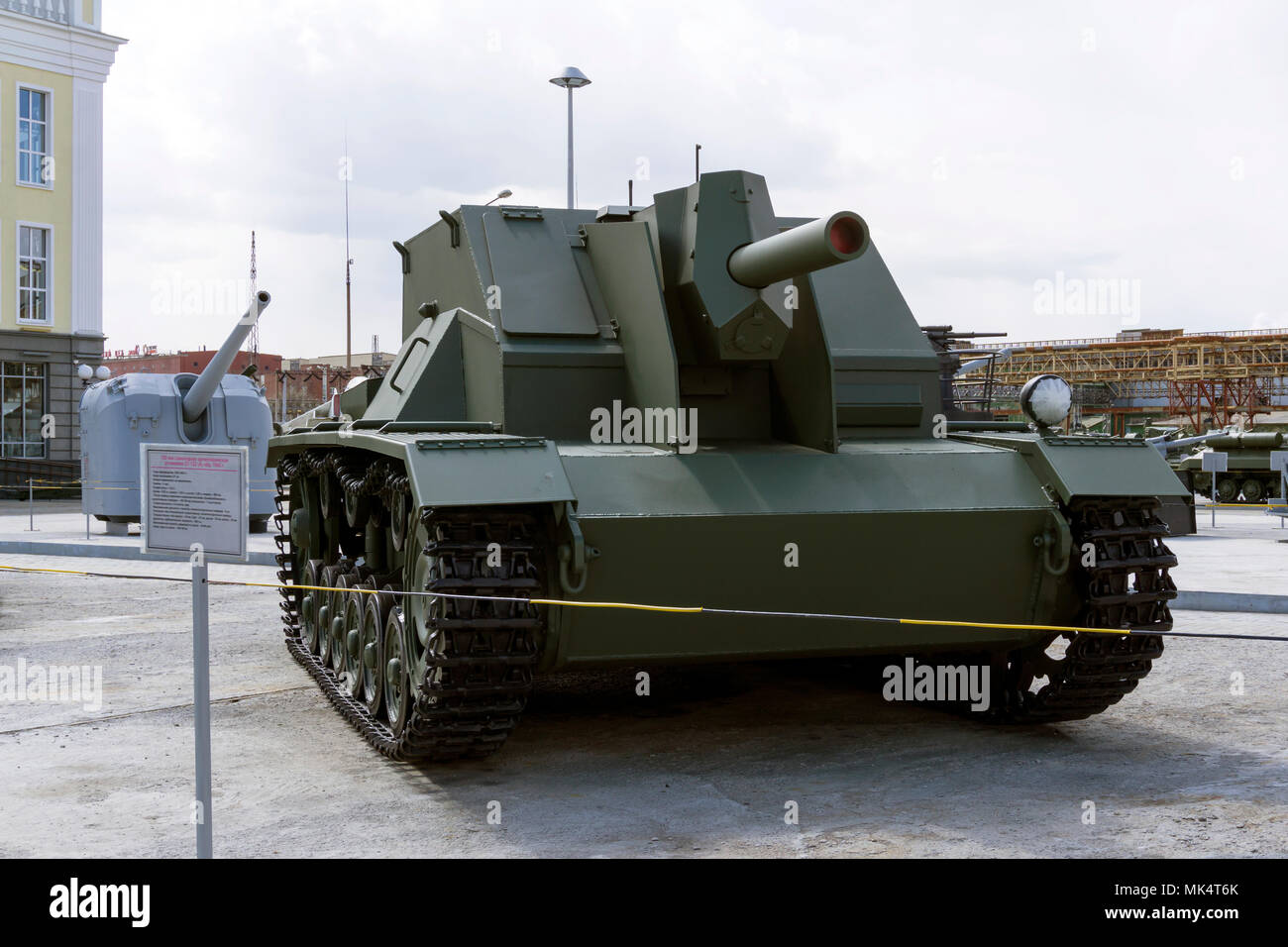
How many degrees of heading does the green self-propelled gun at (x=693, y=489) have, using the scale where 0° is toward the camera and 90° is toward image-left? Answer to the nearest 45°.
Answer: approximately 315°

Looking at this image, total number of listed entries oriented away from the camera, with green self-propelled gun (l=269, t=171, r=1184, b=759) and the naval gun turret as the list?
0

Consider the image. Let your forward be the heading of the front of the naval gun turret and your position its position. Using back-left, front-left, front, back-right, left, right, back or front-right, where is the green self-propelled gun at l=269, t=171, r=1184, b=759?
front-right

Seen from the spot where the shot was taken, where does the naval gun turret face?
facing the viewer and to the right of the viewer

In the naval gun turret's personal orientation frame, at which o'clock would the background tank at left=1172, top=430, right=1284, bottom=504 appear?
The background tank is roughly at 10 o'clock from the naval gun turret.

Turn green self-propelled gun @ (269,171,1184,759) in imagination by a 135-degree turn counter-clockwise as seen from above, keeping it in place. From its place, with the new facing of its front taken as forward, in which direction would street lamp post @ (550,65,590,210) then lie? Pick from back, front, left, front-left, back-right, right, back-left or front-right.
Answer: front

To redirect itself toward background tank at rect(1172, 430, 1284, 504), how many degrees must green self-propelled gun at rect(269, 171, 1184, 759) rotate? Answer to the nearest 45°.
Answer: approximately 90° to its left

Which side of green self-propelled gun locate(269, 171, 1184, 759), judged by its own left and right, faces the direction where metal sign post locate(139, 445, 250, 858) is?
right

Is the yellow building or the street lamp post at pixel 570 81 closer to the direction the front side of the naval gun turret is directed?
the street lamp post

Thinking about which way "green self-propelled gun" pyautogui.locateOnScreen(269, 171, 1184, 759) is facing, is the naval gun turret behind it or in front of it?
behind

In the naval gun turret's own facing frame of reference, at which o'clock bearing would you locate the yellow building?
The yellow building is roughly at 7 o'clock from the naval gun turret.

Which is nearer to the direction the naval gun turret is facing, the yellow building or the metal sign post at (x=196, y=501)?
the metal sign post

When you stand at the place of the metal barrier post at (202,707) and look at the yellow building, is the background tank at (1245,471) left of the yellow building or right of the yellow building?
right
